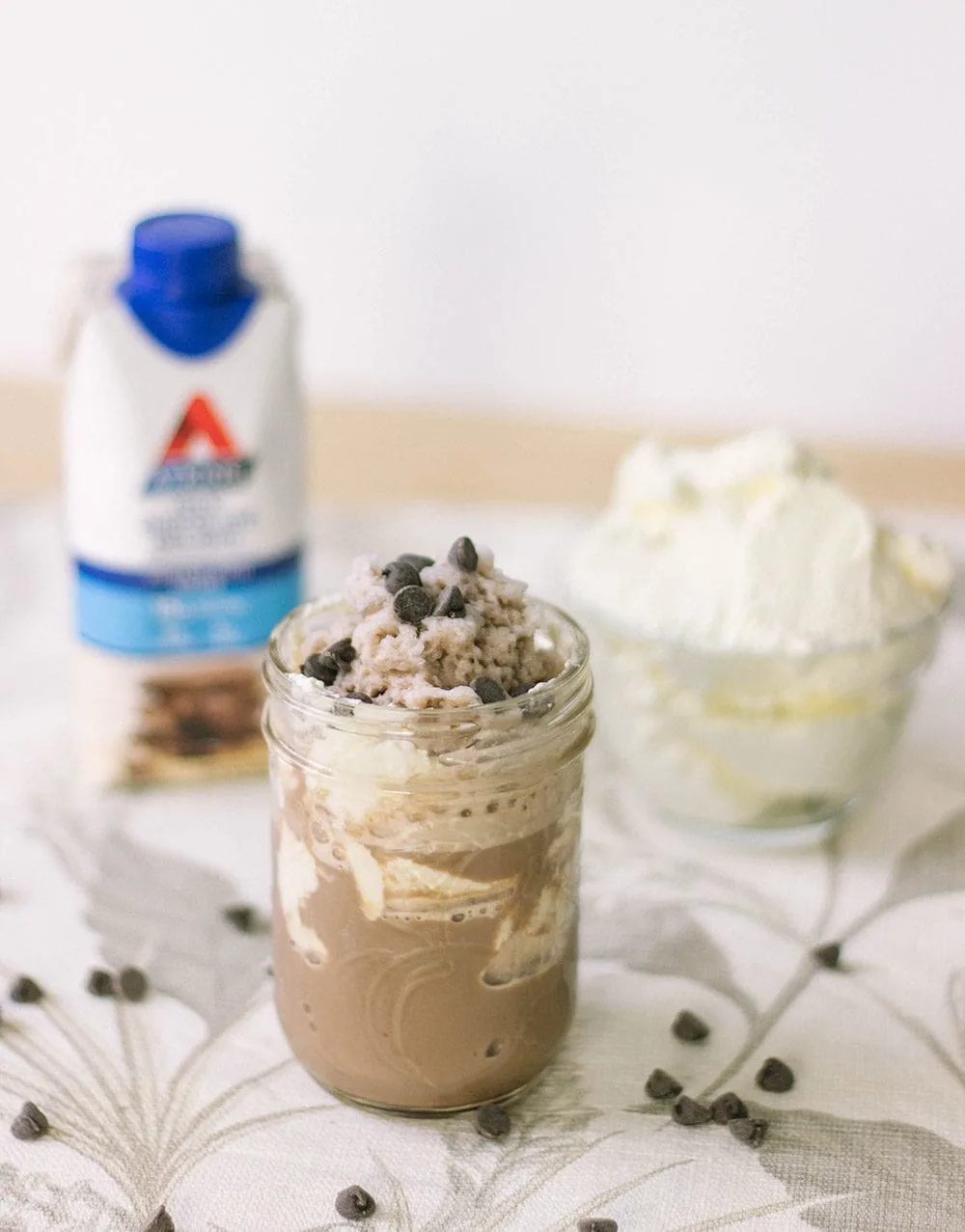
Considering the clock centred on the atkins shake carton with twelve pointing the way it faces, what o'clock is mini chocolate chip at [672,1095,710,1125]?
The mini chocolate chip is roughly at 11 o'clock from the atkins shake carton.

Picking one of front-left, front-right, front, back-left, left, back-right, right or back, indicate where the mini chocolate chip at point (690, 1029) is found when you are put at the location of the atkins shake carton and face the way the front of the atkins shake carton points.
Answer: front-left

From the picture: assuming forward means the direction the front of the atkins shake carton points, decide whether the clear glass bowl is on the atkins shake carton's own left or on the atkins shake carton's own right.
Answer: on the atkins shake carton's own left

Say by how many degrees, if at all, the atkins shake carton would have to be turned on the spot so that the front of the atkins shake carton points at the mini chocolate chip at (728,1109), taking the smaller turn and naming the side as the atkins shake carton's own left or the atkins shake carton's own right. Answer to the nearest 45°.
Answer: approximately 45° to the atkins shake carton's own left

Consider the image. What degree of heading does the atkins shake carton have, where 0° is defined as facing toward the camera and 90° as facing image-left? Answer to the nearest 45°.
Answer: approximately 0°

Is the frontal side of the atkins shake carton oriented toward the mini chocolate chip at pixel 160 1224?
yes

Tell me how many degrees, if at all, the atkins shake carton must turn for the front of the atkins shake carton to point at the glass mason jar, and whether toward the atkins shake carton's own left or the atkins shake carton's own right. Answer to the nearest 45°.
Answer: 0° — it already faces it
